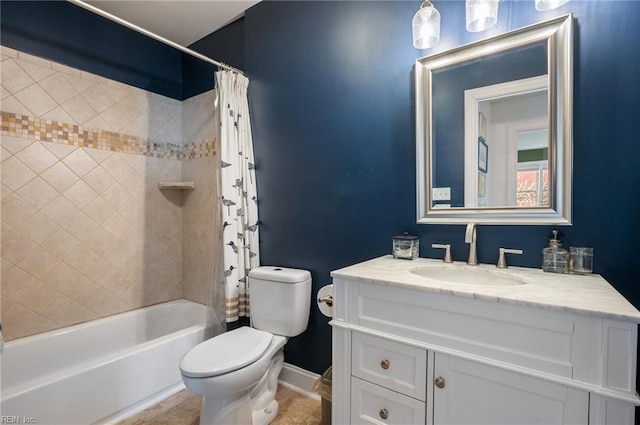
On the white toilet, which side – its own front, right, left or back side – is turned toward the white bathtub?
right

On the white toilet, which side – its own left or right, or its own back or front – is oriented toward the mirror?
left

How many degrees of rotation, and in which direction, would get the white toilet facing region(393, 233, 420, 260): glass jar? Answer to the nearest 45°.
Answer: approximately 135° to its left

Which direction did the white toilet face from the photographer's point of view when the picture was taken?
facing the viewer and to the left of the viewer

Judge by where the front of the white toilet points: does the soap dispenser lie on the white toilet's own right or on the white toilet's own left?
on the white toilet's own left
